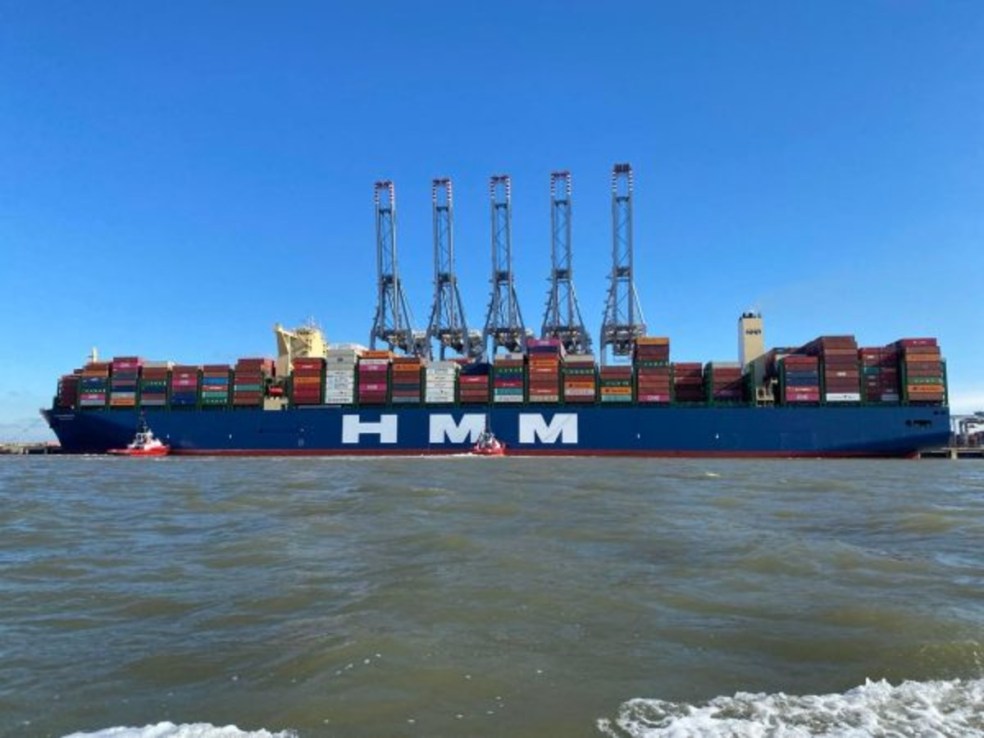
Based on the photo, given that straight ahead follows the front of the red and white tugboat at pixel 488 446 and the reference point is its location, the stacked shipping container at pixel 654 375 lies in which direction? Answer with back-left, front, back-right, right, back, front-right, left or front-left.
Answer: front

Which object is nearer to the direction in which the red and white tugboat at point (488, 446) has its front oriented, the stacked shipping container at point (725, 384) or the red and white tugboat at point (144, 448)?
the stacked shipping container

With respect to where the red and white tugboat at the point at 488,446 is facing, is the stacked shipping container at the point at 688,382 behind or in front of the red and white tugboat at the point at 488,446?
in front
